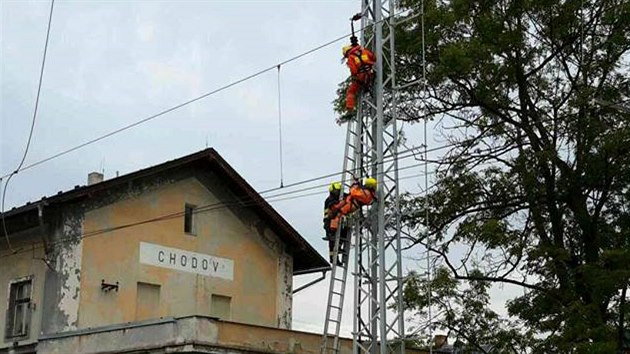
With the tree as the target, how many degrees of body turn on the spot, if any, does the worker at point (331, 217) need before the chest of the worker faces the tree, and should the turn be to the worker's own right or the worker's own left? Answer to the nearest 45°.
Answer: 0° — they already face it

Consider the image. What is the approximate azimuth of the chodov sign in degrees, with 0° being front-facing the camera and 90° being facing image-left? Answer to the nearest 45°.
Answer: approximately 315°

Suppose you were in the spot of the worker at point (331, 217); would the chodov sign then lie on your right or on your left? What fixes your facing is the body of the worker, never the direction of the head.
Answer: on your left

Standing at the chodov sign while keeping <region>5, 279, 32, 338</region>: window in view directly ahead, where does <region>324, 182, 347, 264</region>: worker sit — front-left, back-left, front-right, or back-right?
back-left

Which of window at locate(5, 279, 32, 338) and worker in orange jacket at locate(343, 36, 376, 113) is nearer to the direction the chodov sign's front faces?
the worker in orange jacket

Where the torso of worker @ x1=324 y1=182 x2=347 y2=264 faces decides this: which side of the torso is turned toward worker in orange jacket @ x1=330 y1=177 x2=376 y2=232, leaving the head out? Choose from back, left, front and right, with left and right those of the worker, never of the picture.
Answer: front

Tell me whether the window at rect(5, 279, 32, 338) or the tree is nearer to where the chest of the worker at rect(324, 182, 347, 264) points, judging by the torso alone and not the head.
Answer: the tree
